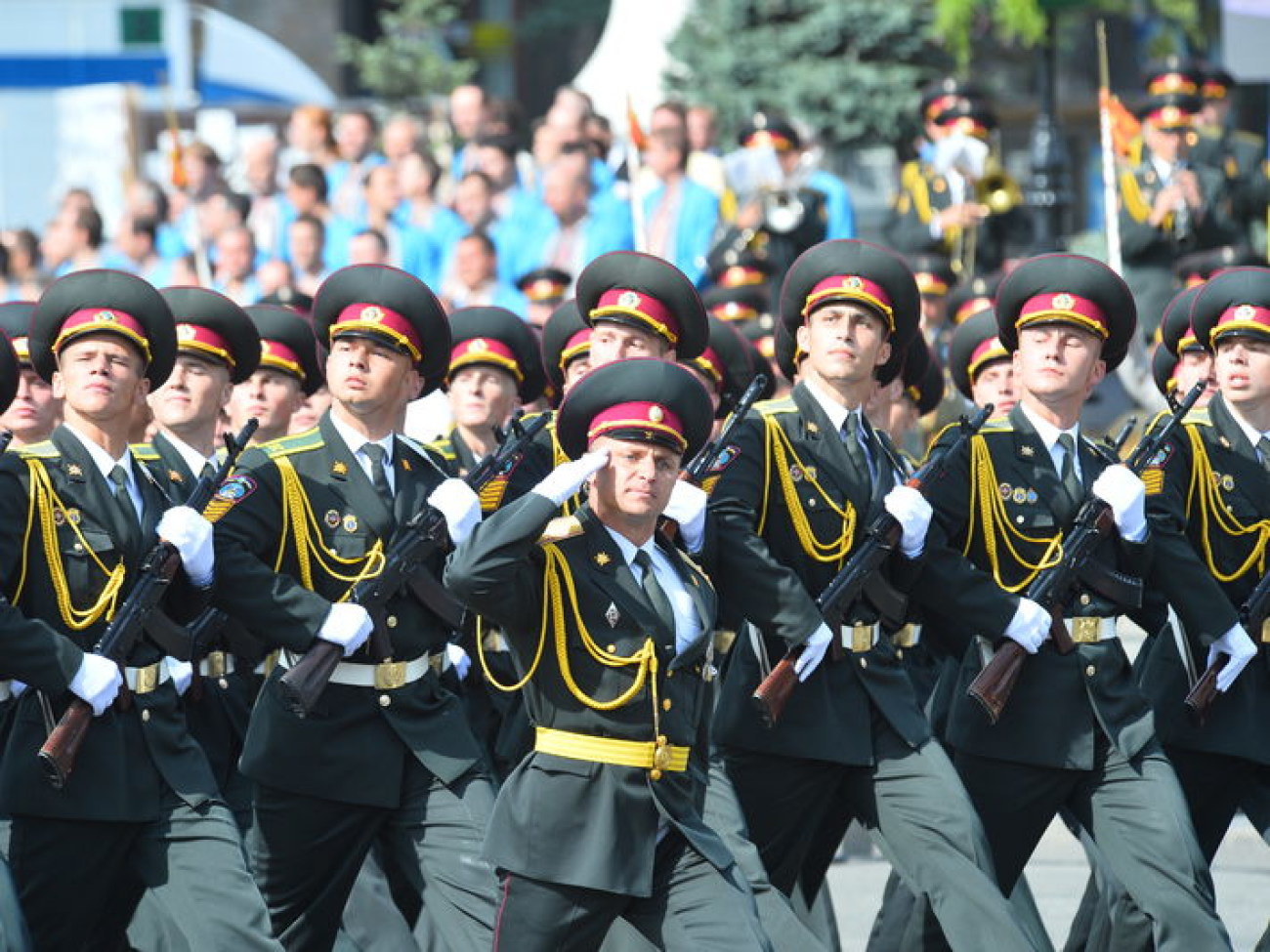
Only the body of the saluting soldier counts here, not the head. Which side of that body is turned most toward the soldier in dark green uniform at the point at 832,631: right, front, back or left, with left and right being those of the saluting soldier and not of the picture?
left

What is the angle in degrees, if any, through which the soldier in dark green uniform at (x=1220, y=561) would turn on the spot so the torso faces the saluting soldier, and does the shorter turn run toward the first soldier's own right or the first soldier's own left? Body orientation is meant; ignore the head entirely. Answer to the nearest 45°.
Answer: approximately 90° to the first soldier's own right

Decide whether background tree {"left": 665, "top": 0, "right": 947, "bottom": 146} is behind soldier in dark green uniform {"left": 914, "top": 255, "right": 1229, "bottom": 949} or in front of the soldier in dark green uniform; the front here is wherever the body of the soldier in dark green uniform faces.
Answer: behind

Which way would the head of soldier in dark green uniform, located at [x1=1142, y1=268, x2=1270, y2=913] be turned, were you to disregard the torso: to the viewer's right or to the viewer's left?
to the viewer's left

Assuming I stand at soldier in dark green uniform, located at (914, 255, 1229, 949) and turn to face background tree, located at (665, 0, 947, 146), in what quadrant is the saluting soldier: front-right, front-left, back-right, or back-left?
back-left

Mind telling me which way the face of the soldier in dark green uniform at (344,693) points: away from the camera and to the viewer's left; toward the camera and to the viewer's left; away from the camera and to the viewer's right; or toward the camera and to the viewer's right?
toward the camera and to the viewer's left

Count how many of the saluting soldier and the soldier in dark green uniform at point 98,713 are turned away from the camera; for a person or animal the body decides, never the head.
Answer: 0

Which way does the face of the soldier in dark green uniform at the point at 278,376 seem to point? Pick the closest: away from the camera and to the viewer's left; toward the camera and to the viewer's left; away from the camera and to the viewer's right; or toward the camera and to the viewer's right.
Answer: toward the camera and to the viewer's left
